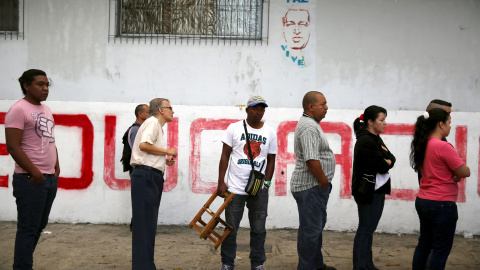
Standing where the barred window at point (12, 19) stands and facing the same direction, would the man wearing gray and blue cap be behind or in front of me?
in front

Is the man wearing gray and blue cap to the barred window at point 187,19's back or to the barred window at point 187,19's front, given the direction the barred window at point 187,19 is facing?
to the front

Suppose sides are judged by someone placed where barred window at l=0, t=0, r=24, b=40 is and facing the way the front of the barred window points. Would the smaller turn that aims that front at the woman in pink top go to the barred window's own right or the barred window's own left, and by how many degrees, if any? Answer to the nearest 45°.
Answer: approximately 45° to the barred window's own left

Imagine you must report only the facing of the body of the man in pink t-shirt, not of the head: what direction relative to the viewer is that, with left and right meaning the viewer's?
facing the viewer and to the right of the viewer

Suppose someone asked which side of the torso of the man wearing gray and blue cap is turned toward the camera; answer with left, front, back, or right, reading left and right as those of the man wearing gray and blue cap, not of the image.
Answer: front

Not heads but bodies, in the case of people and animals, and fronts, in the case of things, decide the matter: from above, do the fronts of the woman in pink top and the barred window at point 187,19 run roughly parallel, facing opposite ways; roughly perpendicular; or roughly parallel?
roughly perpendicular

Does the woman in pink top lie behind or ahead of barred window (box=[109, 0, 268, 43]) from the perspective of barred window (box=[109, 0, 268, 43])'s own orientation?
ahead

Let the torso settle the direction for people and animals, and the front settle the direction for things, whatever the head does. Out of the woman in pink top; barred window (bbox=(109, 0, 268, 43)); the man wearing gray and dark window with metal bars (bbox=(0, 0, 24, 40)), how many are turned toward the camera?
3

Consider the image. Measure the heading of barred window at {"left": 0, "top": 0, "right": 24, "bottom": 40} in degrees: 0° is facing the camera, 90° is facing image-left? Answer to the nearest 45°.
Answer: approximately 0°
